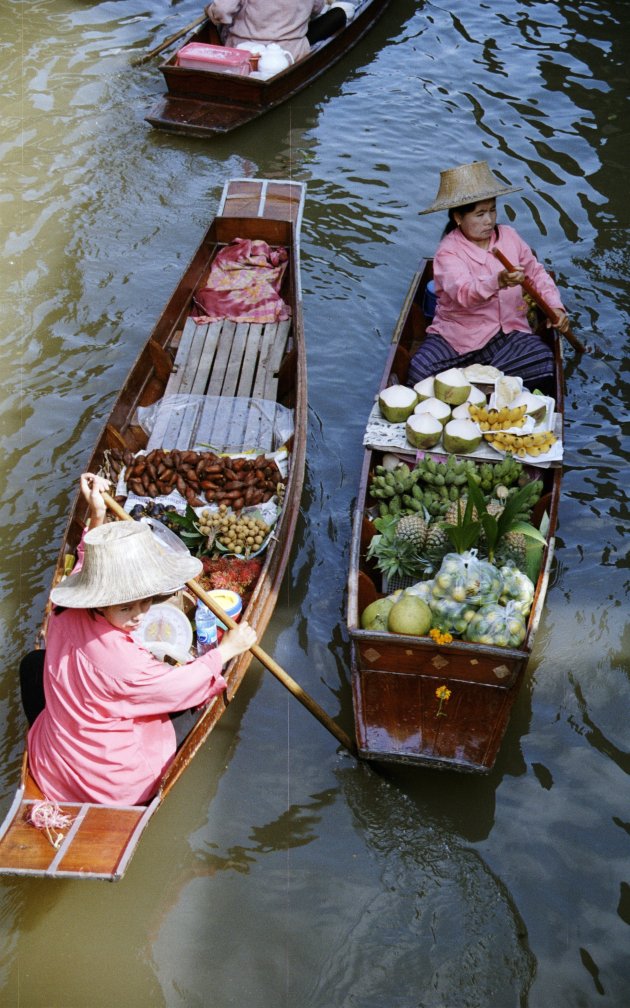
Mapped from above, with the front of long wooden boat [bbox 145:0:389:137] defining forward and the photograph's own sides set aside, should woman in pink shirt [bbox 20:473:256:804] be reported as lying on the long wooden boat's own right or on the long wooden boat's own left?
on the long wooden boat's own right

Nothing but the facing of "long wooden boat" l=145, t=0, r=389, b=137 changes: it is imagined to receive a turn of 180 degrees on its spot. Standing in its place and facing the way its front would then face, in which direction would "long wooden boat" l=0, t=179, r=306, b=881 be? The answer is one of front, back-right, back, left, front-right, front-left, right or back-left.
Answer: front-left

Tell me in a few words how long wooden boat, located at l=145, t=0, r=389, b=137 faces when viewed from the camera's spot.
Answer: facing away from the viewer and to the right of the viewer

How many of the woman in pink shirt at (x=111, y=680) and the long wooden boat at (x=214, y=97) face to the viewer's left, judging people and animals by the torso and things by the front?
0

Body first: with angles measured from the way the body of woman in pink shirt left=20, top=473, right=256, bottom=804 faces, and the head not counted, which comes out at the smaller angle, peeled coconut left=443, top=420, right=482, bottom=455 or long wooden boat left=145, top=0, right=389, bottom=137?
the peeled coconut

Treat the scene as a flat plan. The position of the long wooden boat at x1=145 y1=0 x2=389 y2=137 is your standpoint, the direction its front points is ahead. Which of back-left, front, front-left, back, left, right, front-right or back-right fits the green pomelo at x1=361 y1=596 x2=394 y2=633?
back-right
